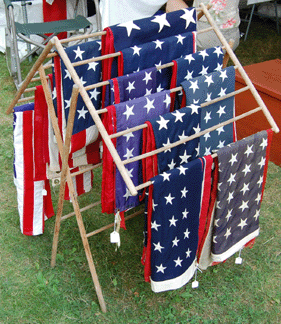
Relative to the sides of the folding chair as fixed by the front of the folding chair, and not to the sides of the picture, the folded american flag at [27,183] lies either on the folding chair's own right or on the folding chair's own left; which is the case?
on the folding chair's own right
